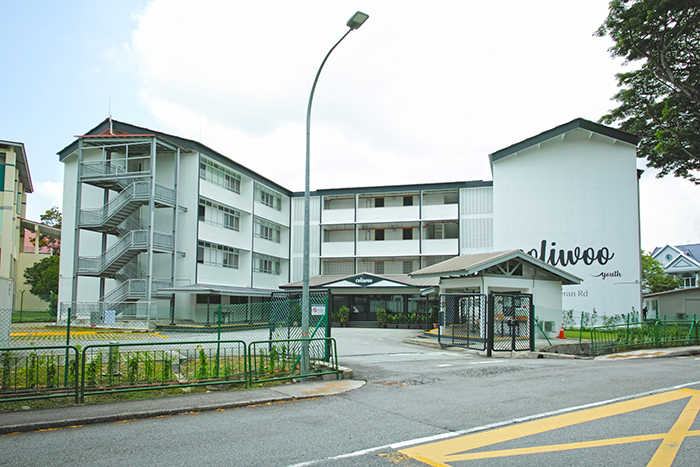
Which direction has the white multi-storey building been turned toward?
toward the camera

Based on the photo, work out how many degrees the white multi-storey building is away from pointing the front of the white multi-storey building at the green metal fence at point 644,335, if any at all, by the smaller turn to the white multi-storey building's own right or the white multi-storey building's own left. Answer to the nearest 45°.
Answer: approximately 45° to the white multi-storey building's own left

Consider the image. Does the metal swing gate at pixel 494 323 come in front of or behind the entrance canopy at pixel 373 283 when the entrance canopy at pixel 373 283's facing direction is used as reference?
in front

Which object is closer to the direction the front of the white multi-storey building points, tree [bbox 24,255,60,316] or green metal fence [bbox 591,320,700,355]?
the green metal fence

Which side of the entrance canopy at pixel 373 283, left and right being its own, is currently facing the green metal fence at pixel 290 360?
front

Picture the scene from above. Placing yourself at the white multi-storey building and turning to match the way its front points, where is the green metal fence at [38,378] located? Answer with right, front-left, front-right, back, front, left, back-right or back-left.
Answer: front

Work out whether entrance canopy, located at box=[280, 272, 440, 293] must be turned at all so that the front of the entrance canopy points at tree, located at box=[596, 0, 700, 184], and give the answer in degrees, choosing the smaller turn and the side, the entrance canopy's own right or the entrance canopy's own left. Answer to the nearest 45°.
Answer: approximately 45° to the entrance canopy's own left

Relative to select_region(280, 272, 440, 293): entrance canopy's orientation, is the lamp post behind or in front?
in front

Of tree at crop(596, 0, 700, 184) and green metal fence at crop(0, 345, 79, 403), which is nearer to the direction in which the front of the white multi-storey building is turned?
the green metal fence
